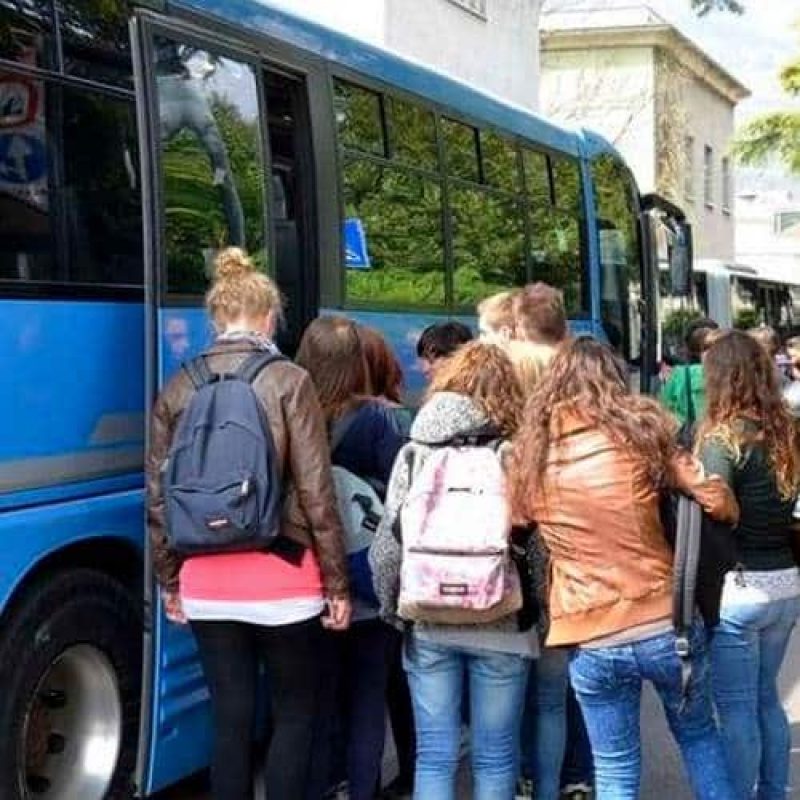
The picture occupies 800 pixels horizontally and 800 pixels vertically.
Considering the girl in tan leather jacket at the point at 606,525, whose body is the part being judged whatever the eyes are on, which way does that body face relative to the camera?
away from the camera

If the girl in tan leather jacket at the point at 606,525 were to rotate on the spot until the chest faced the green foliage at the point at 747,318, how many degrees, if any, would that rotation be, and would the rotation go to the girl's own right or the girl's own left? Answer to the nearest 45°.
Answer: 0° — they already face it

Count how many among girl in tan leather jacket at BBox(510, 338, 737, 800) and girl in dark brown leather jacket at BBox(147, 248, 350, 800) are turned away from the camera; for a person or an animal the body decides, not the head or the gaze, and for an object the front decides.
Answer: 2

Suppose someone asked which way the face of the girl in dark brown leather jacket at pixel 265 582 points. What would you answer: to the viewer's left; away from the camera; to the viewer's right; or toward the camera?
away from the camera

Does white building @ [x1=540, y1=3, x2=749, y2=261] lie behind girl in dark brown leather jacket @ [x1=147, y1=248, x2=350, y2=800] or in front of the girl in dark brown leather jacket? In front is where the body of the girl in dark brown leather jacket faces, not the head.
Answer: in front

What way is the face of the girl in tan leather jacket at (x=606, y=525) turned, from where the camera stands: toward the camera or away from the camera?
away from the camera

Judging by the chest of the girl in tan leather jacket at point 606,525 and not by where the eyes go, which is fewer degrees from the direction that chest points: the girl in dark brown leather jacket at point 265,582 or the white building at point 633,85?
the white building

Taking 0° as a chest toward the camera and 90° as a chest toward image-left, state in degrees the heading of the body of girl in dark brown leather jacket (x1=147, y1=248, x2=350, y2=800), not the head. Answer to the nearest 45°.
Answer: approximately 180°

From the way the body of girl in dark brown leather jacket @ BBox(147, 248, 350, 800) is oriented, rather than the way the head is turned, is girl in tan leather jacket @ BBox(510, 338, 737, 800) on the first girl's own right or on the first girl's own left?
on the first girl's own right

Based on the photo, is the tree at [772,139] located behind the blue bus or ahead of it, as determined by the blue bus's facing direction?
ahead

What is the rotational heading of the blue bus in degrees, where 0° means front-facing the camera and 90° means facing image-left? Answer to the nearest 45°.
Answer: approximately 225°
